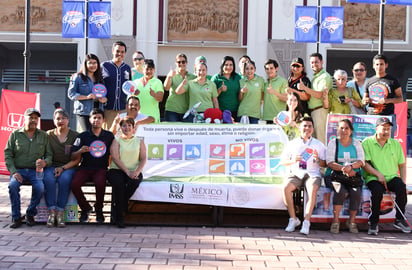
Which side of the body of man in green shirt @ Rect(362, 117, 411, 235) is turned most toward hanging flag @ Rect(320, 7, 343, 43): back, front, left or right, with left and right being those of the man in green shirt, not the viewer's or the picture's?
back

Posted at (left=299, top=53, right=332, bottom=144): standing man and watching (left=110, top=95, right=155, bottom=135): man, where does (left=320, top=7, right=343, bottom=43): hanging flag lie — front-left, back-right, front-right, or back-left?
back-right

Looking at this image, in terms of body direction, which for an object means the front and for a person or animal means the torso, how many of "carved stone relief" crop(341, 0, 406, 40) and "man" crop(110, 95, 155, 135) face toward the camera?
2

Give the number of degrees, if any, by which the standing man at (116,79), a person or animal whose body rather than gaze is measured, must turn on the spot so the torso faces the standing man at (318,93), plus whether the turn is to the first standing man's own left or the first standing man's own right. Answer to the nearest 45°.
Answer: approximately 90° to the first standing man's own left

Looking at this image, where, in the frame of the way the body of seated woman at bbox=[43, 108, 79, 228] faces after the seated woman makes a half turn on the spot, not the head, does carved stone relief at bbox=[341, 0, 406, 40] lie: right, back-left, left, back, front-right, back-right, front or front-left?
front-right

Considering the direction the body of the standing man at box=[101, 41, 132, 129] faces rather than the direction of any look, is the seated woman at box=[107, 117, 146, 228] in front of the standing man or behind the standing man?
in front

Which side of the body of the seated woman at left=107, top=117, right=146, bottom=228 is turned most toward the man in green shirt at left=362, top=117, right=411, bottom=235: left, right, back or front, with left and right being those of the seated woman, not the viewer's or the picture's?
left
